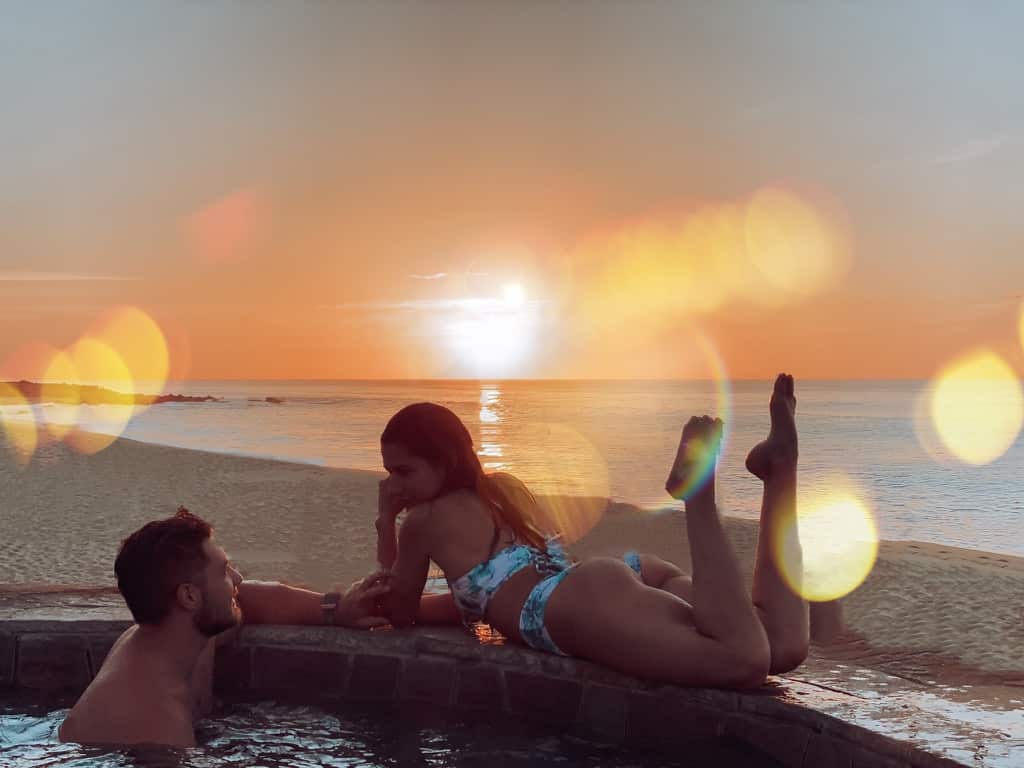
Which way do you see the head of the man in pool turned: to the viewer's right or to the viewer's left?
to the viewer's right

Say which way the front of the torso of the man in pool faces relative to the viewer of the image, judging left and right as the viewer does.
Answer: facing away from the viewer and to the right of the viewer
